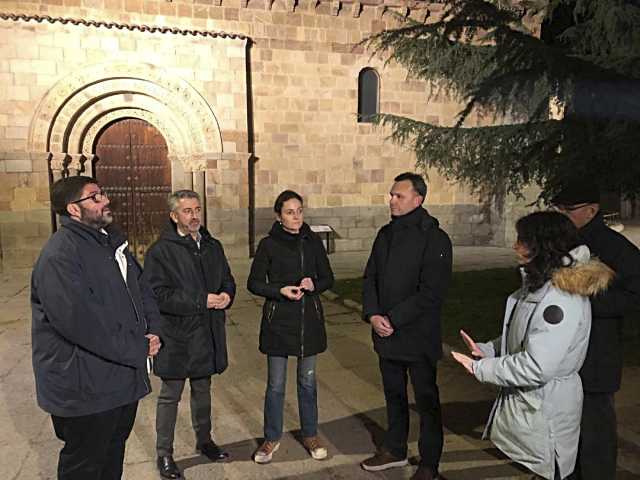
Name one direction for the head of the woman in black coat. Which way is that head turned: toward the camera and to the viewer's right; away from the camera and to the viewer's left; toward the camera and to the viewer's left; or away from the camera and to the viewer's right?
toward the camera and to the viewer's right

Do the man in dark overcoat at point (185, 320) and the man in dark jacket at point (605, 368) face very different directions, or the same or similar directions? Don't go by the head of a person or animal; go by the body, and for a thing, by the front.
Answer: very different directions

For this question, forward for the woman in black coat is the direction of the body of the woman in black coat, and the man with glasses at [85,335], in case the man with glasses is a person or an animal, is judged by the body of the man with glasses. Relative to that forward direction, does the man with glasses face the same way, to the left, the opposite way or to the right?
to the left

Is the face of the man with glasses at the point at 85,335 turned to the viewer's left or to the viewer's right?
to the viewer's right

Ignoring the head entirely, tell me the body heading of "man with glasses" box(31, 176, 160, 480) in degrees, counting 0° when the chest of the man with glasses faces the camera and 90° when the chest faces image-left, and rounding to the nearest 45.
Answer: approximately 270°

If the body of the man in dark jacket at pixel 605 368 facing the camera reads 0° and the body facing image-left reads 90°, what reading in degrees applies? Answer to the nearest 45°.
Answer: approximately 90°

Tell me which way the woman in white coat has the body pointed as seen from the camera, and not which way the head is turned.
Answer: to the viewer's left

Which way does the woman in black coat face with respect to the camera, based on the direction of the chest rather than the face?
toward the camera

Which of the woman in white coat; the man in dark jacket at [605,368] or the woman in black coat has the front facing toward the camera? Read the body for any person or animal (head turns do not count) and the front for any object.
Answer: the woman in black coat

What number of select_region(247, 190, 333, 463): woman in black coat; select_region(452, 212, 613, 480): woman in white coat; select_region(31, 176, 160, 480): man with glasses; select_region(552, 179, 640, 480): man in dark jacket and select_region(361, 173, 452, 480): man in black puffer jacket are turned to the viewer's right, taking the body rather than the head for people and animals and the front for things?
1

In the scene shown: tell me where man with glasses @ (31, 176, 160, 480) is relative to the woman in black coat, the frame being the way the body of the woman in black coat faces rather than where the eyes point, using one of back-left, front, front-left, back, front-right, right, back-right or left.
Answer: front-right

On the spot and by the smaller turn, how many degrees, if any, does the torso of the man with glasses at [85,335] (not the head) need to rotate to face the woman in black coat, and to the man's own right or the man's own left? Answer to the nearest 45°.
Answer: approximately 45° to the man's own left

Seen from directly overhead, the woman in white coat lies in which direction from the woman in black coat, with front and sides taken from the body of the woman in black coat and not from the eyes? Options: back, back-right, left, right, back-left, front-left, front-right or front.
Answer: front-left

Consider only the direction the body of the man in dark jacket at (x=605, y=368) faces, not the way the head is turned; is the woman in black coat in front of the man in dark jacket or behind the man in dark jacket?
in front
